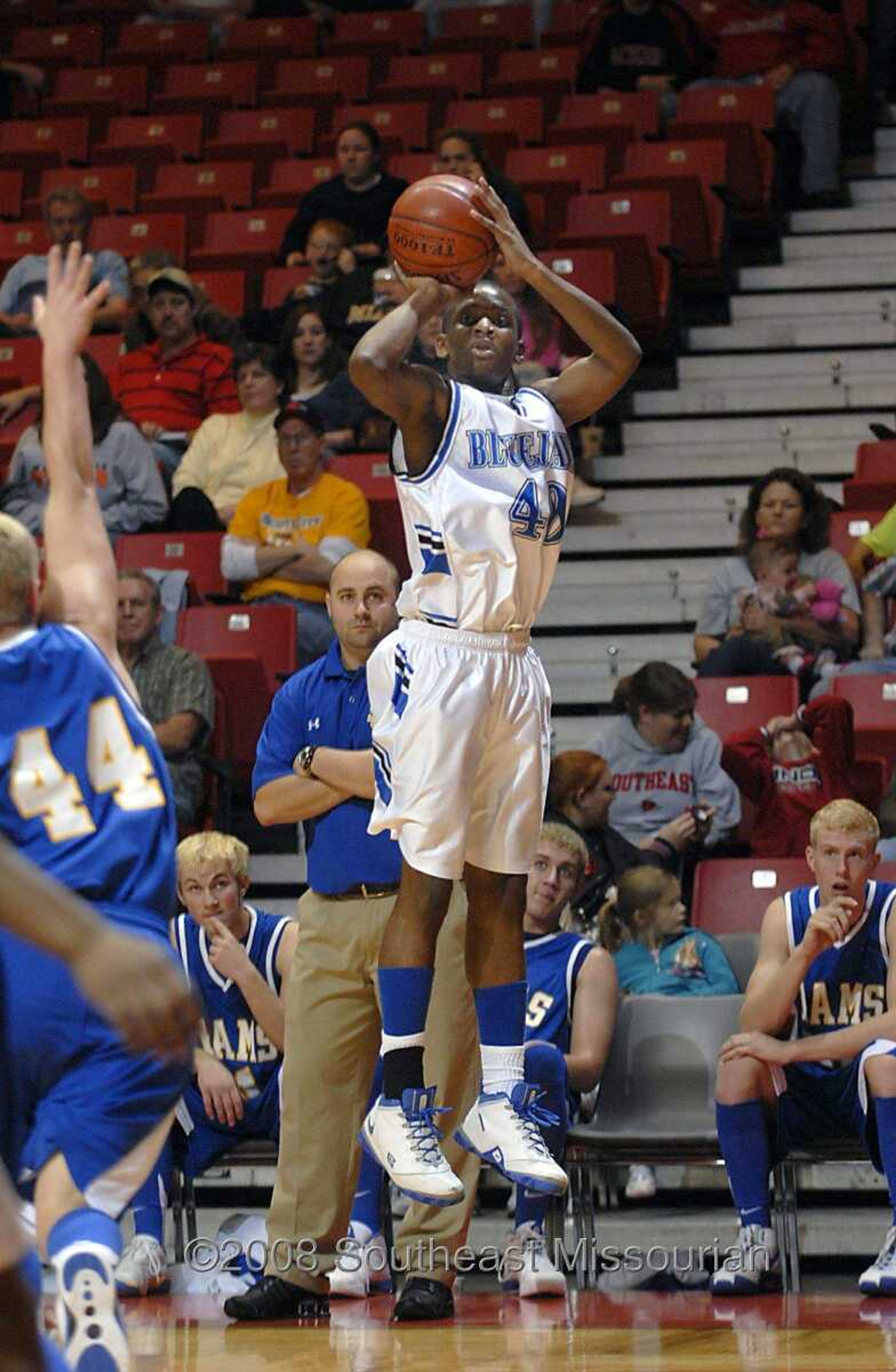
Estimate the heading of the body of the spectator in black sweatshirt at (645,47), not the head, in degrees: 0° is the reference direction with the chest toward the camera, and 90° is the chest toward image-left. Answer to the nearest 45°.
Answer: approximately 0°

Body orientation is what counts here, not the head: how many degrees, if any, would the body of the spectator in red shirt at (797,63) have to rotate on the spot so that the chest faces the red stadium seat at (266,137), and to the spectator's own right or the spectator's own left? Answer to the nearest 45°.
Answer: approximately 90° to the spectator's own right

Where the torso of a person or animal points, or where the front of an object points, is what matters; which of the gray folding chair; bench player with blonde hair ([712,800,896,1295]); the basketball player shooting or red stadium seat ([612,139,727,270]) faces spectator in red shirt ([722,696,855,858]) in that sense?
the red stadium seat

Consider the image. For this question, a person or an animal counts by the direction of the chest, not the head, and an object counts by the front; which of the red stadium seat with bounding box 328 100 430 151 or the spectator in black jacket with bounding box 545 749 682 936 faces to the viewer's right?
the spectator in black jacket

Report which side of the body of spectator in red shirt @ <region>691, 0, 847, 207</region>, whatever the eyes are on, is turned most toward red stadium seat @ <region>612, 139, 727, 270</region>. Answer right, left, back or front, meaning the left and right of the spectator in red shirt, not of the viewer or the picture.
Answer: front

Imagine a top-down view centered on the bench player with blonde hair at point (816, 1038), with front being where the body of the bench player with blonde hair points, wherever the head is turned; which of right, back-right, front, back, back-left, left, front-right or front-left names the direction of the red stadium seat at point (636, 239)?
back

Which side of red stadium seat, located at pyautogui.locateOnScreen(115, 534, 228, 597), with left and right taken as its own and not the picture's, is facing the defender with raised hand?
front
